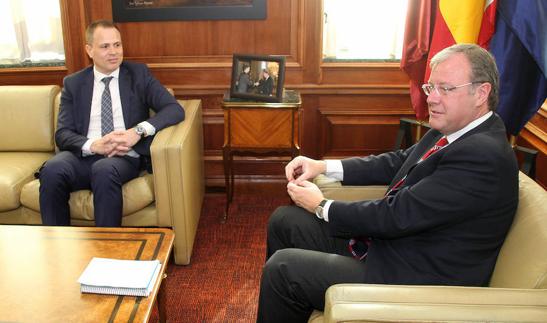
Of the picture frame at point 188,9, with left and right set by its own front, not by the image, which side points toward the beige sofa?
front

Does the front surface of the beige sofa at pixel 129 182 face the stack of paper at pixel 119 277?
yes

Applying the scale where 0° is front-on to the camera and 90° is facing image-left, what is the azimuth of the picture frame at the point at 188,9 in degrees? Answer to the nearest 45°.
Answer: approximately 0°

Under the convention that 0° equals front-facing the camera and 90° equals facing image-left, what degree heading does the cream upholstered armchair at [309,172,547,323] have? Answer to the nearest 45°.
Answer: approximately 90°

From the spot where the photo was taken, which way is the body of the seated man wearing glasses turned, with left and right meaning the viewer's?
facing to the left of the viewer

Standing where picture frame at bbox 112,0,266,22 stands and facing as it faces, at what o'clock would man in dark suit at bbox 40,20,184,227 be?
The man in dark suit is roughly at 1 o'clock from the picture frame.

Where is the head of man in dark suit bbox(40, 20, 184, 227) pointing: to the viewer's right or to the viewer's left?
to the viewer's right

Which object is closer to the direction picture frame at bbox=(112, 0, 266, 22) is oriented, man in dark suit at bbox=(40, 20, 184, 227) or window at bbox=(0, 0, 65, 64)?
the man in dark suit

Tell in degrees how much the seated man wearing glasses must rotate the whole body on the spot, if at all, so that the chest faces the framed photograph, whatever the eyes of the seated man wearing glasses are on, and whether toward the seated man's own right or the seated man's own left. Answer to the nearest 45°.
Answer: approximately 45° to the seated man's own right

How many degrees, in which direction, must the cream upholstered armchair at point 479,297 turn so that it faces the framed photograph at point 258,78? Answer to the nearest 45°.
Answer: approximately 45° to its right
